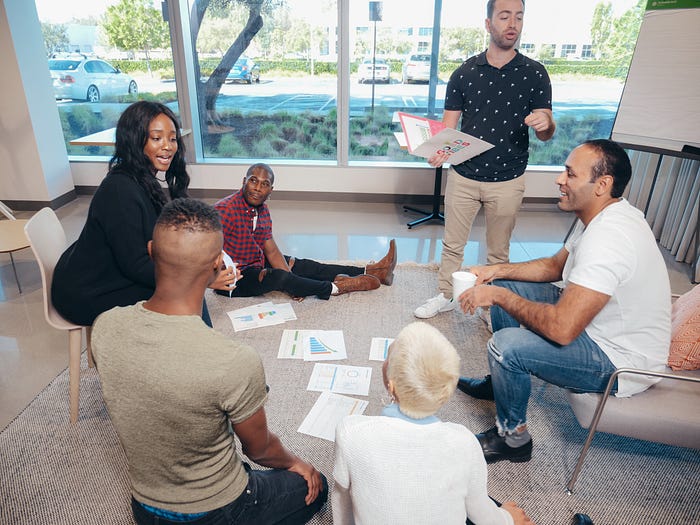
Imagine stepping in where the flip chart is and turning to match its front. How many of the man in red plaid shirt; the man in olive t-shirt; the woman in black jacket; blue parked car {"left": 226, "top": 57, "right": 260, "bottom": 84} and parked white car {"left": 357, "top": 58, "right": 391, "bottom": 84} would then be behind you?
0

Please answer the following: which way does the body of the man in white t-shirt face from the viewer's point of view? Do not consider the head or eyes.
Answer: to the viewer's left

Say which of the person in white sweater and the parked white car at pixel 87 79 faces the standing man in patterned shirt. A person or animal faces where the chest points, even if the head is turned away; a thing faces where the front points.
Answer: the person in white sweater

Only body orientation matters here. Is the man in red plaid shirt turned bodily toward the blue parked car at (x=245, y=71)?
no

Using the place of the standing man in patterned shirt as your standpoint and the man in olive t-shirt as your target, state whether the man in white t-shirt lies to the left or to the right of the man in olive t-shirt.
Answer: left

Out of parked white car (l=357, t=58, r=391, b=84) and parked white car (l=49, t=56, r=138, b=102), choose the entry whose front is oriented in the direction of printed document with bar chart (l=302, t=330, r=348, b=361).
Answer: the parked white car (l=357, t=58, r=391, b=84)

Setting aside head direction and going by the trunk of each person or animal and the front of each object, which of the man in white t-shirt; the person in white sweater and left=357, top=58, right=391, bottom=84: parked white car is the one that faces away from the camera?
the person in white sweater

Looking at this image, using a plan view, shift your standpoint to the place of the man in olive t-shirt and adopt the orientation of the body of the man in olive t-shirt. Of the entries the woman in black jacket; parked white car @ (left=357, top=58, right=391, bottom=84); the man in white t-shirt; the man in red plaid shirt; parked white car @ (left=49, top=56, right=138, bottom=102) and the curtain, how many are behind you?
0

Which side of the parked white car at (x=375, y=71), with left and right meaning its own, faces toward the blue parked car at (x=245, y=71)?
left

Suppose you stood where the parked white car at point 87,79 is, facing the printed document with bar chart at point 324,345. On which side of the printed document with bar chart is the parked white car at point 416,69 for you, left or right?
left

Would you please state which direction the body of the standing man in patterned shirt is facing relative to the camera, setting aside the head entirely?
toward the camera

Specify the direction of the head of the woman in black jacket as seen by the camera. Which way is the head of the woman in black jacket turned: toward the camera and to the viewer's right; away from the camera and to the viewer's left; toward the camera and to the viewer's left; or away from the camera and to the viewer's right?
toward the camera and to the viewer's right

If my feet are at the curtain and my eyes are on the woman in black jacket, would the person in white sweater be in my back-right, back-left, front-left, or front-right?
front-left

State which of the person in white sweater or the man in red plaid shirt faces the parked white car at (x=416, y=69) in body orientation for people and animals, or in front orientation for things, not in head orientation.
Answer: the person in white sweater

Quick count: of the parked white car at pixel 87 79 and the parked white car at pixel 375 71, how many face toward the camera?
1

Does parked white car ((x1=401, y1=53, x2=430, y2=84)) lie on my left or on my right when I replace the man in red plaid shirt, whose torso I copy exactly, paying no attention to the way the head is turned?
on my left

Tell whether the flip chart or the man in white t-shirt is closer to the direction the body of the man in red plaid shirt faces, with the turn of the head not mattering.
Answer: the man in white t-shirt

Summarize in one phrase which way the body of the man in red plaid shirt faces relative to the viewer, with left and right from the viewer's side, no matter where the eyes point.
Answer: facing the viewer and to the right of the viewer
